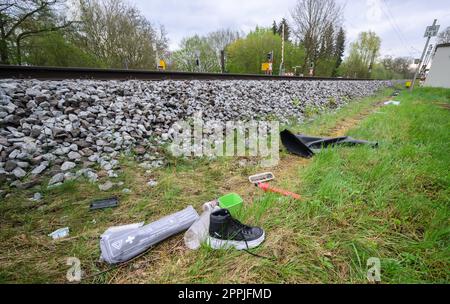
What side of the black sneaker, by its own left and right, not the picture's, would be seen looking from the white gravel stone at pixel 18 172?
back

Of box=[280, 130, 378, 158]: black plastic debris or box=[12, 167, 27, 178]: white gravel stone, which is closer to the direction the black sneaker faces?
the black plastic debris

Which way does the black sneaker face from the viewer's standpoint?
to the viewer's right

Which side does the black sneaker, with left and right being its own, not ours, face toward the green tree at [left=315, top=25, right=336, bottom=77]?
left

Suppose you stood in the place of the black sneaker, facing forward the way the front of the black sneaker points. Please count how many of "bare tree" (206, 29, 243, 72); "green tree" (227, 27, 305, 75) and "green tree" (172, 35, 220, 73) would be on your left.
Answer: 3

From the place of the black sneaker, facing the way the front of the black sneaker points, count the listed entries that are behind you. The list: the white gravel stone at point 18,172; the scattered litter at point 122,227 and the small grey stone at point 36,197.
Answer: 3

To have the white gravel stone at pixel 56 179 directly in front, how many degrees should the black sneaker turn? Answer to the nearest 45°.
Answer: approximately 180°

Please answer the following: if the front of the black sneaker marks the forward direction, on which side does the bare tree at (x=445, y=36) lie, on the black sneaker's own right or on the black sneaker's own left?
on the black sneaker's own left

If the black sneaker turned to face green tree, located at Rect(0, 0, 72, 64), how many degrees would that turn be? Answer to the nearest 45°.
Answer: approximately 135° to its left

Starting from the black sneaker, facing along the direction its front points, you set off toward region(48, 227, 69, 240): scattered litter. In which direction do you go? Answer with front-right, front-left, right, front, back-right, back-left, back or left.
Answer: back

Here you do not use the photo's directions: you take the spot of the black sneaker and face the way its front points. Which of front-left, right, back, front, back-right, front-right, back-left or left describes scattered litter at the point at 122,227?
back

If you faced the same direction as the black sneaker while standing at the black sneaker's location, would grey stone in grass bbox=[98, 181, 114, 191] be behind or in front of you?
behind

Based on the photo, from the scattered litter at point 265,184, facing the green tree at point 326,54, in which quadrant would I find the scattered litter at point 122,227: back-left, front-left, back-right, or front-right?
back-left

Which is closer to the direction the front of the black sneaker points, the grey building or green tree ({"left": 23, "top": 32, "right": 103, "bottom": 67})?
the grey building
